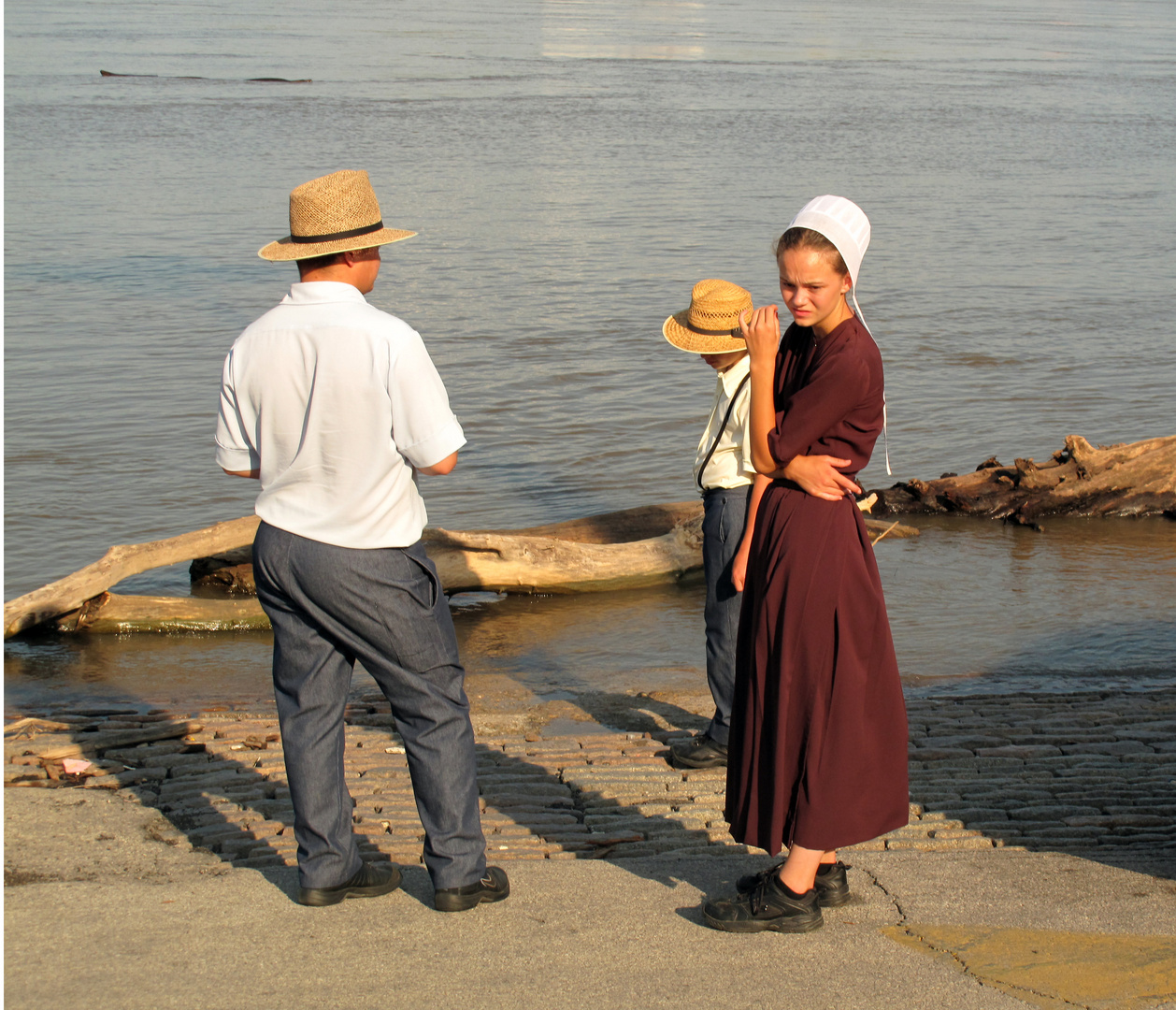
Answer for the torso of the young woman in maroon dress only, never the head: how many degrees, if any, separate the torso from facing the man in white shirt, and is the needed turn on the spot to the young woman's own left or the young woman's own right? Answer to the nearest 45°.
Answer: approximately 45° to the young woman's own right

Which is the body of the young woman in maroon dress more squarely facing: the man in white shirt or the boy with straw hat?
the man in white shirt

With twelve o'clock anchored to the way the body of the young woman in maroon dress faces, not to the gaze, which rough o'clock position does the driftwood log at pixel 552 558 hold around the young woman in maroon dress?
The driftwood log is roughly at 4 o'clock from the young woman in maroon dress.

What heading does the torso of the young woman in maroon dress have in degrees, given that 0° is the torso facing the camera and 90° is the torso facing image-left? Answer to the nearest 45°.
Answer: approximately 45°

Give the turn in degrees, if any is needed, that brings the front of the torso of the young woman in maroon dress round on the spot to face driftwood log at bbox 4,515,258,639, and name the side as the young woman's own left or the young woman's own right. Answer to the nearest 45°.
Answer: approximately 90° to the young woman's own right

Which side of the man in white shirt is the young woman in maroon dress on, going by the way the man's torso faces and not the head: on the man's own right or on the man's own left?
on the man's own right

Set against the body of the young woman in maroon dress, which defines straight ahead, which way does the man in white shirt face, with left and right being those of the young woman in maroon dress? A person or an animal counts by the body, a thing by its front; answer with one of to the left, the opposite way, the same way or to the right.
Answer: the opposite way

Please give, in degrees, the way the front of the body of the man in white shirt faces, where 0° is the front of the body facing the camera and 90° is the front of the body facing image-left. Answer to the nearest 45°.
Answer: approximately 225°

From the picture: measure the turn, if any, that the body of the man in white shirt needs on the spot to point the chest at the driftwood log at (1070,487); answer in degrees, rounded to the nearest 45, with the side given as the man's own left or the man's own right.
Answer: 0° — they already face it

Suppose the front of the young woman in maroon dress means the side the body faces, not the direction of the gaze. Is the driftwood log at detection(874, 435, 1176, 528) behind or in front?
behind

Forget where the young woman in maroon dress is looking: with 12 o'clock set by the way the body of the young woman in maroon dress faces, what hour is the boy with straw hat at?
The boy with straw hat is roughly at 4 o'clock from the young woman in maroon dress.
